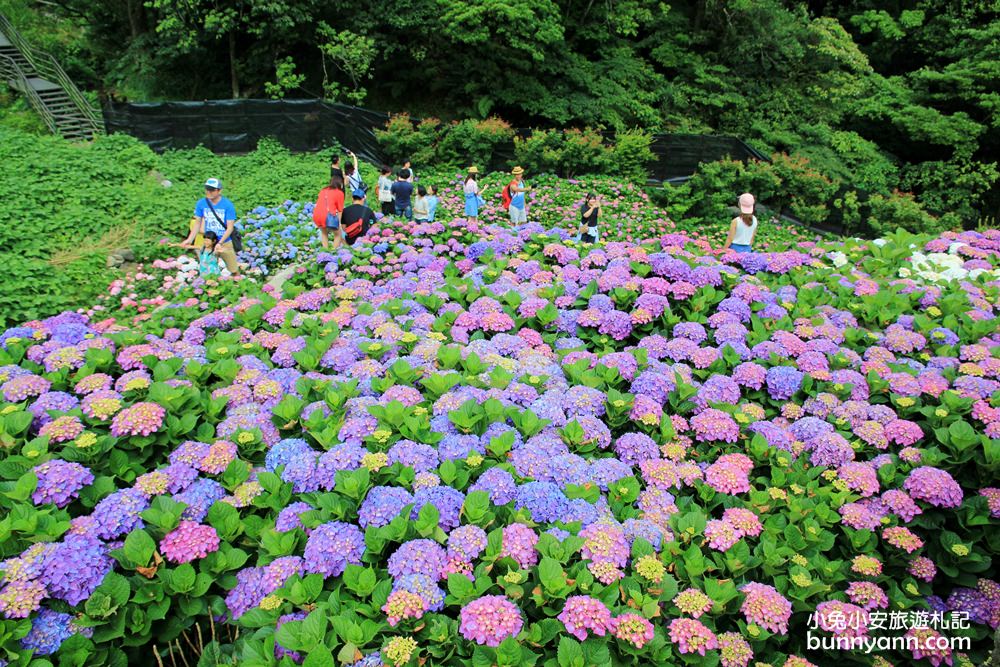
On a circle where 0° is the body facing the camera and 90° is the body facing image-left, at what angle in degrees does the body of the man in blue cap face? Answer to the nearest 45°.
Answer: approximately 0°

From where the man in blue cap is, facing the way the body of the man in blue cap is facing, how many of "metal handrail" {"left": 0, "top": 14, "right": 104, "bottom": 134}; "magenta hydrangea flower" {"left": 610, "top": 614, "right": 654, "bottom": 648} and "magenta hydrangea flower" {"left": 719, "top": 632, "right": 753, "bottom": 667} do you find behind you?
1

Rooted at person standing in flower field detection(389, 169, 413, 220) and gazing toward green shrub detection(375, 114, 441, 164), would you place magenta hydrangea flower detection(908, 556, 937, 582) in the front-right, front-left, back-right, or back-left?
back-right

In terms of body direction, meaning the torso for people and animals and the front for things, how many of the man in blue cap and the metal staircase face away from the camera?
0

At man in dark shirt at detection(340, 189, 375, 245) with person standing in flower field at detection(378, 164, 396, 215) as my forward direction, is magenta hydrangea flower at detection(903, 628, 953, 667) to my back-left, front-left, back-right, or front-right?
back-right

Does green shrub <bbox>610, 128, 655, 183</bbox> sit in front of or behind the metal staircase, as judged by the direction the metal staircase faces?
in front

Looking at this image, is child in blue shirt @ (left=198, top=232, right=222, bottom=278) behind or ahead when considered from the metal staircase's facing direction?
ahead

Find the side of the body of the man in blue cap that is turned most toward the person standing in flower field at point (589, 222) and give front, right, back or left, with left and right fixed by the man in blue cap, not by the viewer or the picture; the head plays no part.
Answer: left

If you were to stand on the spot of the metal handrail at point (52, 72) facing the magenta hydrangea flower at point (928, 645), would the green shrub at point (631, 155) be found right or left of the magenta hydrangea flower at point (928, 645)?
left

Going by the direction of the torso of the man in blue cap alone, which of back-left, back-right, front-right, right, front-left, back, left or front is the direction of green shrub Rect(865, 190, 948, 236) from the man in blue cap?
left

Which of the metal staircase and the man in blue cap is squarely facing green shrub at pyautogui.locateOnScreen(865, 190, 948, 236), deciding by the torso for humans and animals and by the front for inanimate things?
the metal staircase

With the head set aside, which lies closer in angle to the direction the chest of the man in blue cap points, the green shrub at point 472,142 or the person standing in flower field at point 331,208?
the person standing in flower field
